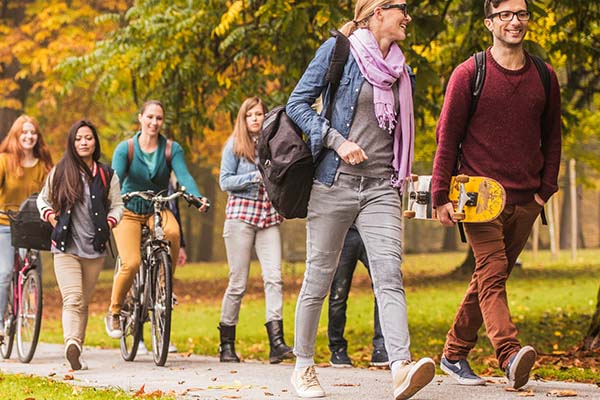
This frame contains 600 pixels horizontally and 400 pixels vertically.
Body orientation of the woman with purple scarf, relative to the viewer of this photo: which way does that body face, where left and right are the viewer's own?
facing the viewer and to the right of the viewer

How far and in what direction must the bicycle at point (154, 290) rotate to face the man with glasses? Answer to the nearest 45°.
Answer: approximately 45° to its left

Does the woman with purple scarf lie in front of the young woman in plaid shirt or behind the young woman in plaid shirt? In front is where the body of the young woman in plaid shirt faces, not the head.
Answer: in front

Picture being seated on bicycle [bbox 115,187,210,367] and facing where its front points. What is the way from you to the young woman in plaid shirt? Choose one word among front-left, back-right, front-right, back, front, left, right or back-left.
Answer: left

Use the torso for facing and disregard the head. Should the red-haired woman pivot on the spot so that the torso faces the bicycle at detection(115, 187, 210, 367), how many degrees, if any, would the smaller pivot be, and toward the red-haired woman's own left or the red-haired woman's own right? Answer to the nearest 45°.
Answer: approximately 45° to the red-haired woman's own left

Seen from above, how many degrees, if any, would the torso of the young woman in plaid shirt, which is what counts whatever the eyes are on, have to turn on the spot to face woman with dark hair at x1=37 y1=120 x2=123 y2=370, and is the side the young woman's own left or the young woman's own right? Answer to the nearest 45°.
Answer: approximately 135° to the young woman's own right

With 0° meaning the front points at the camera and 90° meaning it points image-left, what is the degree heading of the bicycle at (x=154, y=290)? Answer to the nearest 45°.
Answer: approximately 0°

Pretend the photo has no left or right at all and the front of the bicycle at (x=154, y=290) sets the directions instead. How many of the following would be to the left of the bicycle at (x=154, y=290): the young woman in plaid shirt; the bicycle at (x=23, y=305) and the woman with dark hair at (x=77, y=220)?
1
